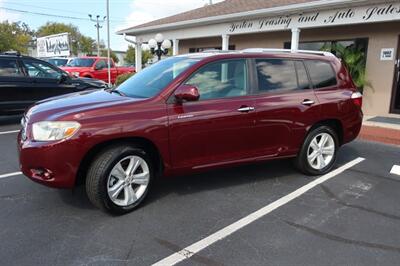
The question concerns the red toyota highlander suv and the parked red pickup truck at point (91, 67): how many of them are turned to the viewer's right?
0

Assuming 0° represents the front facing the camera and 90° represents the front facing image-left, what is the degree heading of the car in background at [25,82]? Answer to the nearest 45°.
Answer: approximately 270°

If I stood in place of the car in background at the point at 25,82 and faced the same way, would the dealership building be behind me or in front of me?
in front

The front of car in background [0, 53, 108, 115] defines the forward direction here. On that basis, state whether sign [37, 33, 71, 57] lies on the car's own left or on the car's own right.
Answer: on the car's own left

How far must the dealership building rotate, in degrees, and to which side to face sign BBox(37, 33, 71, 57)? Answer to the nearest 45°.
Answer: approximately 90° to its right

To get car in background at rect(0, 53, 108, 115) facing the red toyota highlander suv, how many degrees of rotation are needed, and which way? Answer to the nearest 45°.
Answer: approximately 90° to its right

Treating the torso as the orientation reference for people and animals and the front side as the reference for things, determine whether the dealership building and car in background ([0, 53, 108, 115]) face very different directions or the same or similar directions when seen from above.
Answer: very different directions

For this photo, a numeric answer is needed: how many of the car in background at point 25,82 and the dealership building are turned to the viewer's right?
1

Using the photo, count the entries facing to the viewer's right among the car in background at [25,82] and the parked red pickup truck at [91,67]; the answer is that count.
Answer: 1

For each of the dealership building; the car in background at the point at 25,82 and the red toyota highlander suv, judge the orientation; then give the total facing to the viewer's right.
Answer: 1

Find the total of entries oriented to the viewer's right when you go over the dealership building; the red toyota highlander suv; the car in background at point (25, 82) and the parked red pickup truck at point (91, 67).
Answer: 1

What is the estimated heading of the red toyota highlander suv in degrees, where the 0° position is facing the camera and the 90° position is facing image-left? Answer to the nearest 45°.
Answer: approximately 45°

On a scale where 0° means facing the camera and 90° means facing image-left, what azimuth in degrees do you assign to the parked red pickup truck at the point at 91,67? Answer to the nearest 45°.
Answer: approximately 45°

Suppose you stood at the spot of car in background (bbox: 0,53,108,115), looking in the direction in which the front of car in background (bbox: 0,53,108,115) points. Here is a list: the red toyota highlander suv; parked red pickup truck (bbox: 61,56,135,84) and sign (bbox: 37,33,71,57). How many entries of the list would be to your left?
2
